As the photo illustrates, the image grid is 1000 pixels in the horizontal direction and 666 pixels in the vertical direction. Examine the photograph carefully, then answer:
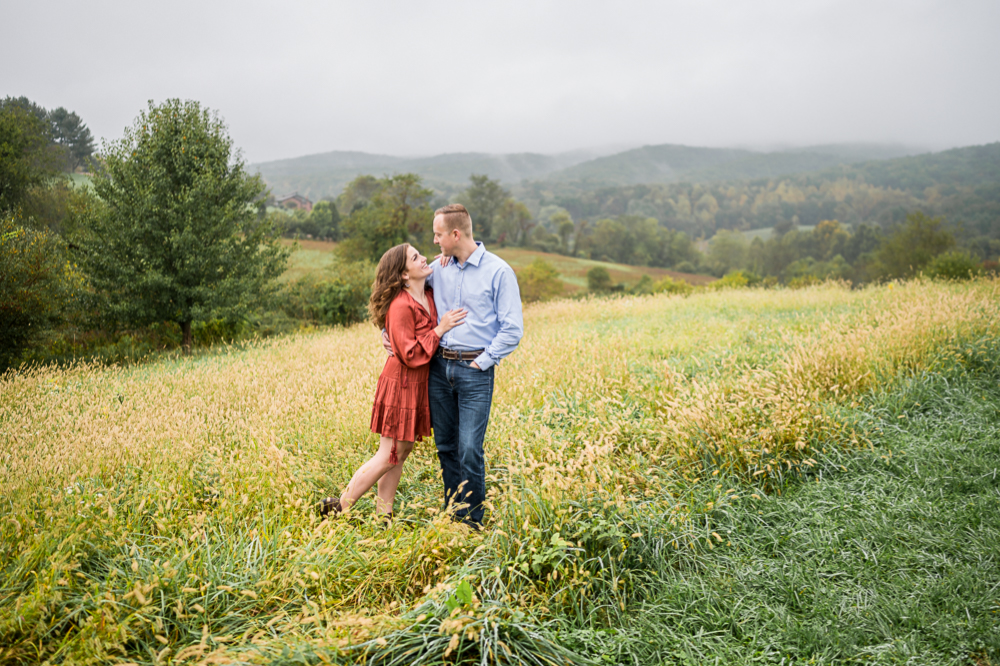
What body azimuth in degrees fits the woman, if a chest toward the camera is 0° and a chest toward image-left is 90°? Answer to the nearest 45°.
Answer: approximately 270°

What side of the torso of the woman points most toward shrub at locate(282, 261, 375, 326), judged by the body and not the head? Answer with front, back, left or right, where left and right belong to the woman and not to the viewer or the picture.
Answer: left

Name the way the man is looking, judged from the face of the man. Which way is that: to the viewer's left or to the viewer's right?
to the viewer's left

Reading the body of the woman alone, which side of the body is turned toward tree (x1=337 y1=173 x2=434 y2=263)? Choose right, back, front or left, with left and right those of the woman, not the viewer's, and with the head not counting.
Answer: left

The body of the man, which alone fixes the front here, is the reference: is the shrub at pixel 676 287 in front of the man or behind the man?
behind

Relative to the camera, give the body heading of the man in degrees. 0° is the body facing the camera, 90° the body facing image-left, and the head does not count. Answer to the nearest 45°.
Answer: approximately 45°

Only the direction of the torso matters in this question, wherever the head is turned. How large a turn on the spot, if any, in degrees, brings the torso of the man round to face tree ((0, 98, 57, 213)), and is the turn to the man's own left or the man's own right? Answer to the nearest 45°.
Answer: approximately 90° to the man's own right

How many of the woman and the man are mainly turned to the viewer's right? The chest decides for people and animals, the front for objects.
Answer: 1
